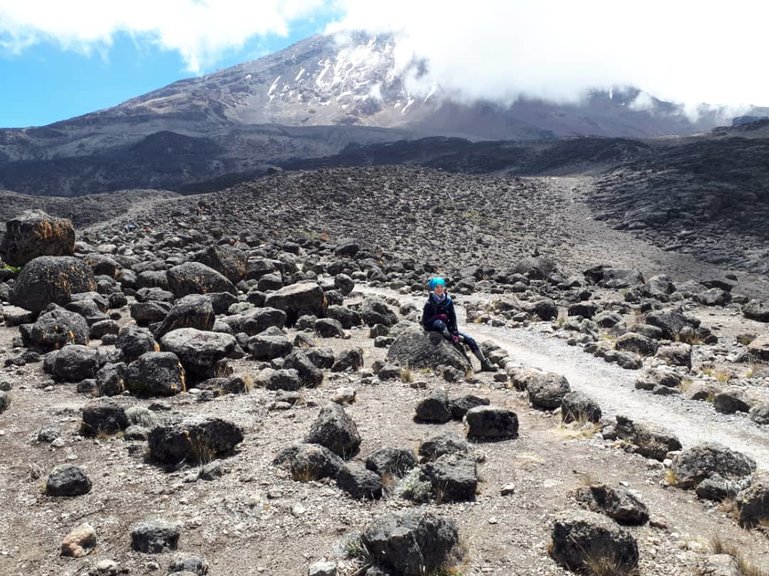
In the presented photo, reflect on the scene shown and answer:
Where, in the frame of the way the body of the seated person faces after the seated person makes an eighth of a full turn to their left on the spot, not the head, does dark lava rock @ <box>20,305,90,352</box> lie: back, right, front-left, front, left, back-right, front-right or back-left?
back

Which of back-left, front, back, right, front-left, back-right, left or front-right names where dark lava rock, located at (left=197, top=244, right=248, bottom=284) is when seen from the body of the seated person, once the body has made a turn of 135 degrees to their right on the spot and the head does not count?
front-right

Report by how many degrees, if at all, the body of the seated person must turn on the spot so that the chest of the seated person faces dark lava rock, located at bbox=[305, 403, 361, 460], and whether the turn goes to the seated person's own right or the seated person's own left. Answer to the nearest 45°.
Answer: approximately 45° to the seated person's own right

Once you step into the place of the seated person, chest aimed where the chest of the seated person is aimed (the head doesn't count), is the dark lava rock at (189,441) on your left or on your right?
on your right

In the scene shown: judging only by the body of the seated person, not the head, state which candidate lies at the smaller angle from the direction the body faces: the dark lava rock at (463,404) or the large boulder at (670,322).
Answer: the dark lava rock

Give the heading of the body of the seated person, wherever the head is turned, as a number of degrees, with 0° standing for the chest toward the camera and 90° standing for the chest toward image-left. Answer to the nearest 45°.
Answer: approximately 315°

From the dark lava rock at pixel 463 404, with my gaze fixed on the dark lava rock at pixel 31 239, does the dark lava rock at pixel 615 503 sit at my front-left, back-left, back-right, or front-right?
back-left

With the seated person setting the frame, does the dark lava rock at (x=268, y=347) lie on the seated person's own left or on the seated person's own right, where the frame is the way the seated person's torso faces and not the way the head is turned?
on the seated person's own right

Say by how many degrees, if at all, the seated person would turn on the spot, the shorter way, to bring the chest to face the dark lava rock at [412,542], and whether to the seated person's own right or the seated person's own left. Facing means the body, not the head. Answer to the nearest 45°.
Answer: approximately 45° to the seated person's own right

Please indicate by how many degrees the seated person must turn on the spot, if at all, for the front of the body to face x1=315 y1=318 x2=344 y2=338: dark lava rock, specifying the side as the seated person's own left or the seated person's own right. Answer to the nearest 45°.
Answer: approximately 180°

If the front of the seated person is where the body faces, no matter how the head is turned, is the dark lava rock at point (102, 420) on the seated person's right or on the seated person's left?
on the seated person's right

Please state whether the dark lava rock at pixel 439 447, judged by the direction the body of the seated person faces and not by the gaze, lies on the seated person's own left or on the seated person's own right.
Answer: on the seated person's own right

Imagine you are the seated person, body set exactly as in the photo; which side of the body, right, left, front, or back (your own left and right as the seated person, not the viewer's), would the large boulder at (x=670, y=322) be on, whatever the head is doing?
left
